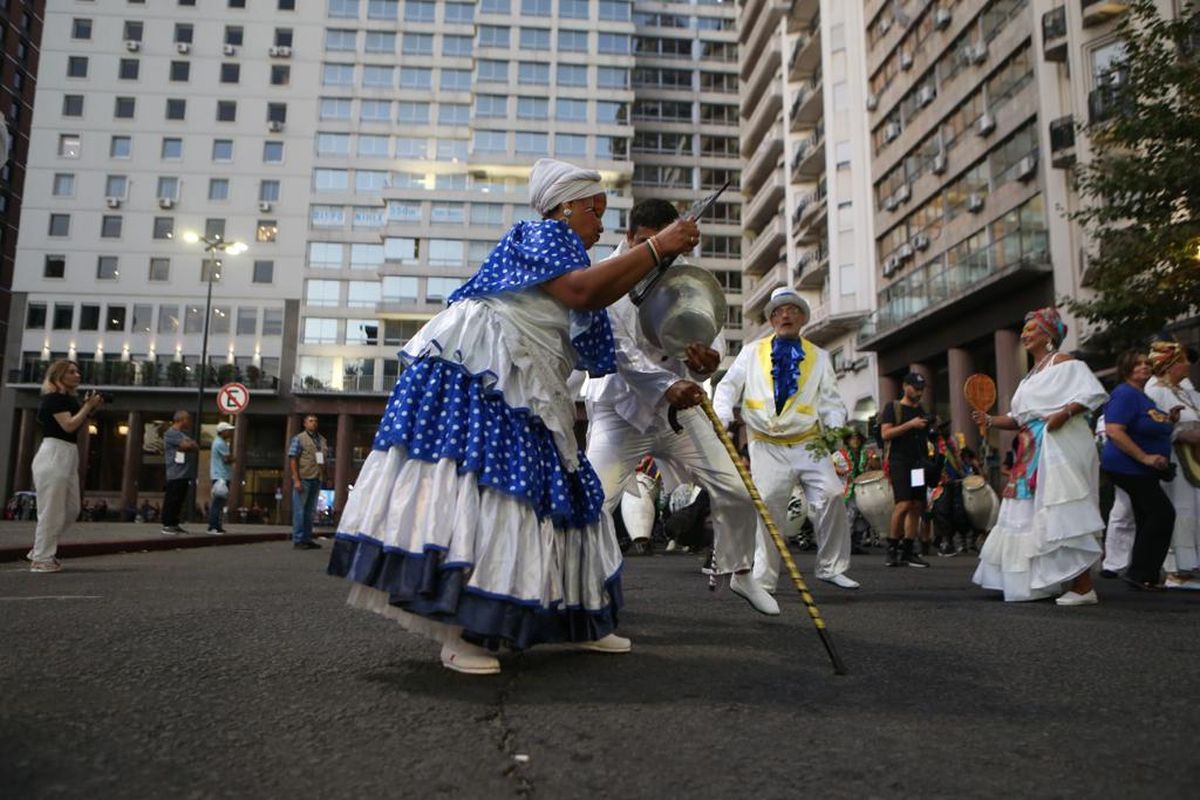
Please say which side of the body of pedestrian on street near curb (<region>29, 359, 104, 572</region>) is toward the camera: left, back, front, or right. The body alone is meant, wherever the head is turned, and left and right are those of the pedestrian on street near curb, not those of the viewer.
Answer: right

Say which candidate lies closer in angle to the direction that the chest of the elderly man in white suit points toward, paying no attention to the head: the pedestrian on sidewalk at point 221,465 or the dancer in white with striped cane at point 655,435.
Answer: the dancer in white with striped cane

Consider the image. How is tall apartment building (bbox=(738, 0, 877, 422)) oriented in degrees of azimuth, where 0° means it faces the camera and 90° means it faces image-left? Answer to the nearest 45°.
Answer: approximately 45°

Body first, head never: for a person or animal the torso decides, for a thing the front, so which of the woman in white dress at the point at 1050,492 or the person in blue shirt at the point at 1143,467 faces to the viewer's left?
the woman in white dress

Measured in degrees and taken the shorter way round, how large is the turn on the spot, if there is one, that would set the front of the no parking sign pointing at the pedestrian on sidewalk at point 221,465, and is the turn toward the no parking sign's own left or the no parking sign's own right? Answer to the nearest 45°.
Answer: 0° — it already faces them

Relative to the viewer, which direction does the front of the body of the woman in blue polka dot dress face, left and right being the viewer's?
facing to the right of the viewer

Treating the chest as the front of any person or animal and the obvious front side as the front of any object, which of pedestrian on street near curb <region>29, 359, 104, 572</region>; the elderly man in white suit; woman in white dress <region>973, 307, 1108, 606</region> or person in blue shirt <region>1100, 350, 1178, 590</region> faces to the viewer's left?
the woman in white dress

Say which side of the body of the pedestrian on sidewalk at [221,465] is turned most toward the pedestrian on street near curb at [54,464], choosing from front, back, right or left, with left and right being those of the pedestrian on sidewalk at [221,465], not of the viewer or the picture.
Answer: right

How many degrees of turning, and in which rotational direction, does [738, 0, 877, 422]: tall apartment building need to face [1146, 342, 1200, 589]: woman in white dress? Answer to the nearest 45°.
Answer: approximately 45° to its left

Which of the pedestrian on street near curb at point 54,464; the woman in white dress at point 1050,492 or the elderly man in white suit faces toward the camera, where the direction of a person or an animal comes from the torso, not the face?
the elderly man in white suit

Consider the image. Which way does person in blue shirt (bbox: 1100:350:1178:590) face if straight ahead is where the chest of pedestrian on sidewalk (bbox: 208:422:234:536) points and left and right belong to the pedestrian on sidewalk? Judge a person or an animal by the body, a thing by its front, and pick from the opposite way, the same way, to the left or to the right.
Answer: to the right

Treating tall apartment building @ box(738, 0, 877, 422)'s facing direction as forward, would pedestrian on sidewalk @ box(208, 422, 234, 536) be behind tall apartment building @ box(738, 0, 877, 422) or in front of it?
in front

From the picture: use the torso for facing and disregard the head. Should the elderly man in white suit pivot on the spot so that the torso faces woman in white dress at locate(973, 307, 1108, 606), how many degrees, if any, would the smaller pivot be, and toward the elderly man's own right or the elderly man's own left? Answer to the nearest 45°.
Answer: approximately 90° to the elderly man's own left
